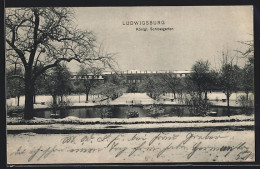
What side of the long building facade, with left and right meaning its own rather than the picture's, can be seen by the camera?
front
